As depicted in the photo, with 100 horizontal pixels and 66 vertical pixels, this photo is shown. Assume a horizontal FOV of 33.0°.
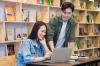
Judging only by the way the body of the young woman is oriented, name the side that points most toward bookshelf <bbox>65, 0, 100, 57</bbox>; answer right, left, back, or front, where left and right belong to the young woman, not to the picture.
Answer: left

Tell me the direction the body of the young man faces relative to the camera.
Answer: toward the camera

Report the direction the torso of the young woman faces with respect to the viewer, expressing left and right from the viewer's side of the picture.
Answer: facing the viewer and to the right of the viewer

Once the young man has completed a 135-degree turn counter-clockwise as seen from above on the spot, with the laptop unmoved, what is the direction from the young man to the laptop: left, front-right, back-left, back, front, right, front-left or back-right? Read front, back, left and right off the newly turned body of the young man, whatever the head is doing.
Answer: back-right

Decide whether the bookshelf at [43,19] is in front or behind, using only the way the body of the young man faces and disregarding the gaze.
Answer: behind

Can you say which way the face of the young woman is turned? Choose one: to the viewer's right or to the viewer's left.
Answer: to the viewer's right

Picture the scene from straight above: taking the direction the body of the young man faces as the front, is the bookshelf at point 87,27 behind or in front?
behind
